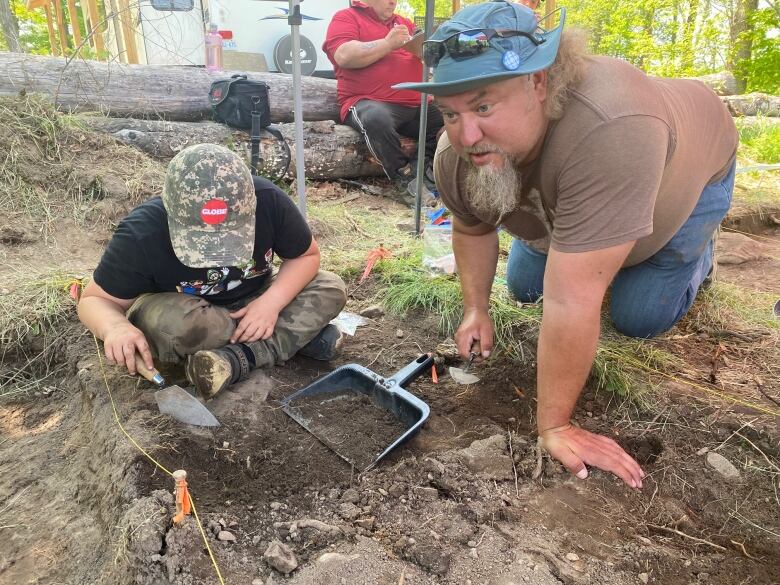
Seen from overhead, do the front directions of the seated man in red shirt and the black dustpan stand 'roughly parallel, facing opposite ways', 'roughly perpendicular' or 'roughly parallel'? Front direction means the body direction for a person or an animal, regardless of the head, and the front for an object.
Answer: roughly perpendicular

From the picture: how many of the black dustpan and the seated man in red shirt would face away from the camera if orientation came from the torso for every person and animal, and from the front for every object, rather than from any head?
0

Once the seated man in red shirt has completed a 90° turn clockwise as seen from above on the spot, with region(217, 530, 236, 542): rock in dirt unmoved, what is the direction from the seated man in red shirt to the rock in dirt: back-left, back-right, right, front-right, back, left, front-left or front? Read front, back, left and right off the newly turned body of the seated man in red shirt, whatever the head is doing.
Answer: front-left

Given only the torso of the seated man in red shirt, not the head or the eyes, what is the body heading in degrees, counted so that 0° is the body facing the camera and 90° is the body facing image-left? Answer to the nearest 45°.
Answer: approximately 315°

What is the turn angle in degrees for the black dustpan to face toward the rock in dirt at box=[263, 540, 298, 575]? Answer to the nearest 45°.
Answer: approximately 45° to its left

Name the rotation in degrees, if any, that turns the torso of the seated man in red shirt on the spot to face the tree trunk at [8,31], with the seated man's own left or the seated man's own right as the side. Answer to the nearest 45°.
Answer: approximately 135° to the seated man's own right

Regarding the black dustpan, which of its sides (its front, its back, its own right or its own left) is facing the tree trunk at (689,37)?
back

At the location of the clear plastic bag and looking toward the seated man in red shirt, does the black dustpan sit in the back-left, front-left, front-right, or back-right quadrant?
back-left

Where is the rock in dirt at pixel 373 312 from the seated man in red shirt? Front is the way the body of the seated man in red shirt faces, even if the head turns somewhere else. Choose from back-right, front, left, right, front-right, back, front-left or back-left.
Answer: front-right

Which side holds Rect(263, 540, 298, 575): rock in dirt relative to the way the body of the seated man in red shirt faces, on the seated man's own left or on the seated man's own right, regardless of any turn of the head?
on the seated man's own right

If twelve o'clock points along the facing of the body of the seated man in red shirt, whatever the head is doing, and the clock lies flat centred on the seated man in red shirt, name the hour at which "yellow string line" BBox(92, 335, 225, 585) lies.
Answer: The yellow string line is roughly at 2 o'clock from the seated man in red shirt.

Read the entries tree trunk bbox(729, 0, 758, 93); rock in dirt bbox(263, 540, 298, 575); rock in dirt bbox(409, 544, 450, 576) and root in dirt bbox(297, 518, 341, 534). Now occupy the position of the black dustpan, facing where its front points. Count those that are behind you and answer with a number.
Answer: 1

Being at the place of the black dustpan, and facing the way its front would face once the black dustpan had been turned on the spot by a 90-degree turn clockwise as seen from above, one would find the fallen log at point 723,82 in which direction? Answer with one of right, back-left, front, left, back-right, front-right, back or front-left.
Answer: right

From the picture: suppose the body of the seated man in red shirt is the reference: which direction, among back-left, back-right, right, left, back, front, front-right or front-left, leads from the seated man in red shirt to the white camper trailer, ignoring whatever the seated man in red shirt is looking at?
back

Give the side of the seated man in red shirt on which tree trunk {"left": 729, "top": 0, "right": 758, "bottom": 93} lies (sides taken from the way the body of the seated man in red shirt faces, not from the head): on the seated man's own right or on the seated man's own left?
on the seated man's own left

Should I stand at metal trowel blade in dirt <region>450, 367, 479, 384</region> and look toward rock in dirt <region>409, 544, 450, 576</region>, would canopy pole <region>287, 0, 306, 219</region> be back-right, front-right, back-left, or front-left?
back-right

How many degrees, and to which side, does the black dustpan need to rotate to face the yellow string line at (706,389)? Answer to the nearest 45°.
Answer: approximately 135° to its left

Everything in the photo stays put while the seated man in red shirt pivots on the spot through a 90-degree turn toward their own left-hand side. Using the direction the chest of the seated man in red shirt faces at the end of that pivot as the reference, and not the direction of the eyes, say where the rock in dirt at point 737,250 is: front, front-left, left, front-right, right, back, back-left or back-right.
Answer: right

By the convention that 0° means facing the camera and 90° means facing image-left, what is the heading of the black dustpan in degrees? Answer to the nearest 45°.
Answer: approximately 45°

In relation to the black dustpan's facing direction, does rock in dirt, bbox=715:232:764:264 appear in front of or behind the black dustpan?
behind
